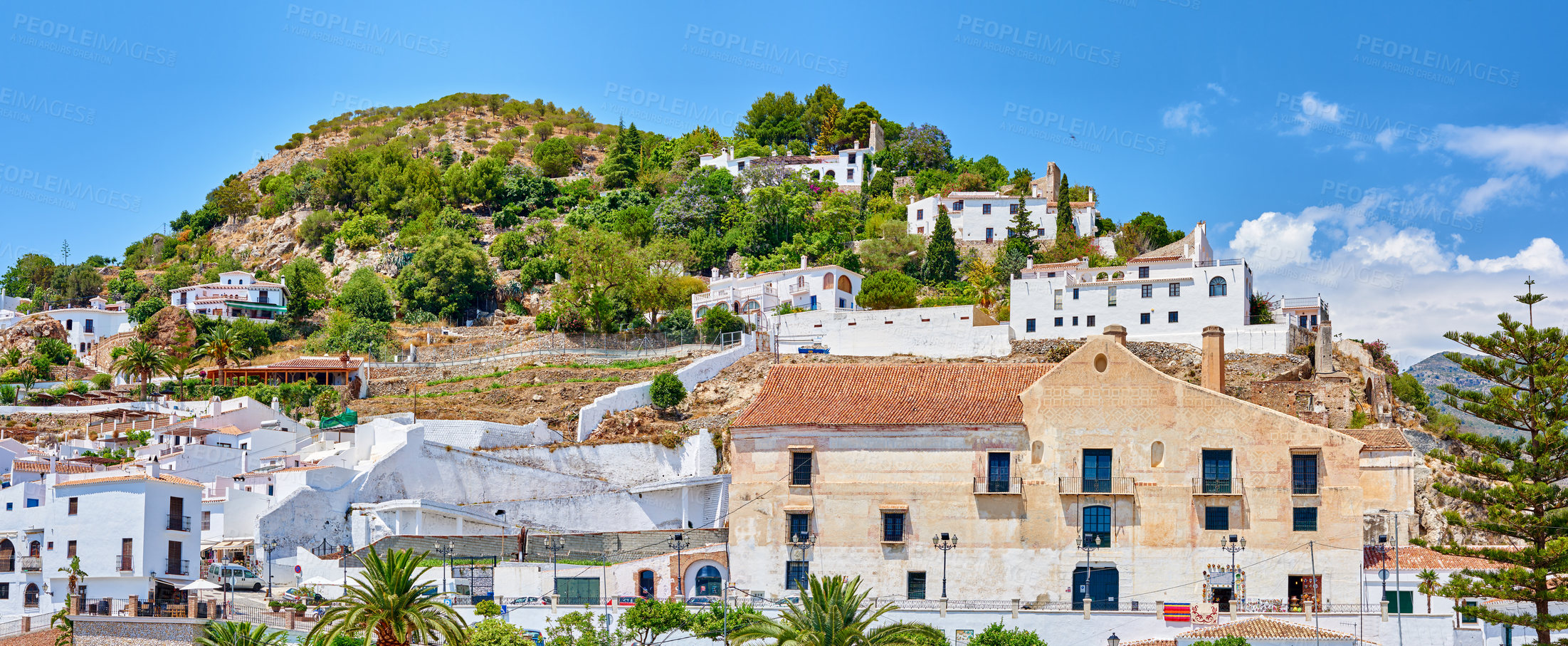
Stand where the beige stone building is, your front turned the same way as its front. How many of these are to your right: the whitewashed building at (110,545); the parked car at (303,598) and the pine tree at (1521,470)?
2

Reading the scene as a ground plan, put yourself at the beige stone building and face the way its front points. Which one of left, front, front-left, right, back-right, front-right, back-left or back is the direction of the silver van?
right

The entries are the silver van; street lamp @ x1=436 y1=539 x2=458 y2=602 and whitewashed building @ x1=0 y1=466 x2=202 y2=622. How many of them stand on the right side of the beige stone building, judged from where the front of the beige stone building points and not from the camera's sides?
3

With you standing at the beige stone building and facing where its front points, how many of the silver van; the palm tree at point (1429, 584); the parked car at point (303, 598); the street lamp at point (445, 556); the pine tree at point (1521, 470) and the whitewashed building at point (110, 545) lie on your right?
4

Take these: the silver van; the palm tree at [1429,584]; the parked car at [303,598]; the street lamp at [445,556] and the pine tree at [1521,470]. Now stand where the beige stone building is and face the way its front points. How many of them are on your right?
3

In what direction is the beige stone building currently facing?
toward the camera

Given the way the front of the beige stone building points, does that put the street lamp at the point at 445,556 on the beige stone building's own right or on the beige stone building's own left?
on the beige stone building's own right

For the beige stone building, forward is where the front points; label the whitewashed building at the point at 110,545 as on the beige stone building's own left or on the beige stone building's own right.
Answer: on the beige stone building's own right

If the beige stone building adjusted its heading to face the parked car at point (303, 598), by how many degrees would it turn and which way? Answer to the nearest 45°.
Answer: approximately 90° to its right

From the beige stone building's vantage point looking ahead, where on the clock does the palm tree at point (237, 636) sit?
The palm tree is roughly at 2 o'clock from the beige stone building.

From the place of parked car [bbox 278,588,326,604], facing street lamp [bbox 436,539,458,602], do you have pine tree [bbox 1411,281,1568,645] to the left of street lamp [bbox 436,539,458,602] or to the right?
right
